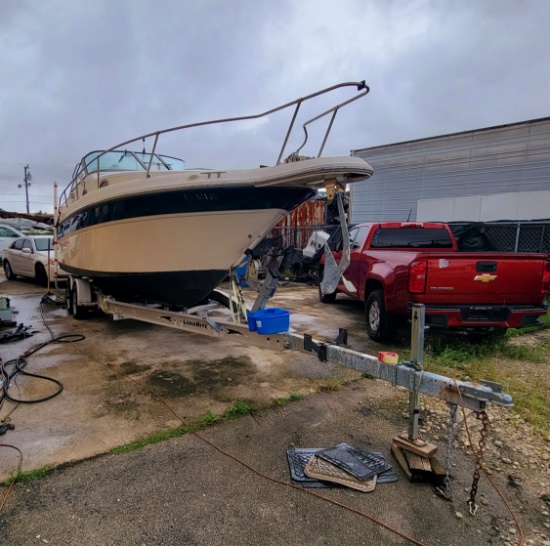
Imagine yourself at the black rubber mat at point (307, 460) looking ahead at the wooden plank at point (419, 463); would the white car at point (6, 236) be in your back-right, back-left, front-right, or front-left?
back-left

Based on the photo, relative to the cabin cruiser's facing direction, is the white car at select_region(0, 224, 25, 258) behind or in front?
behind

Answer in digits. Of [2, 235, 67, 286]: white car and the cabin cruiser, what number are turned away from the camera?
0

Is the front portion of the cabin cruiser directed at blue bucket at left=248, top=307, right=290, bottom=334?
yes

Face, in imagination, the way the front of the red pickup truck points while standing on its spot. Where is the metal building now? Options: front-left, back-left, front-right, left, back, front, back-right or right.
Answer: front-right

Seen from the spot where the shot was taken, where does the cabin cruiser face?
facing the viewer and to the right of the viewer

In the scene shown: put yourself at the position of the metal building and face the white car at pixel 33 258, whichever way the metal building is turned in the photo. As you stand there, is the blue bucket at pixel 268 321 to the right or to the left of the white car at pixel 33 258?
left

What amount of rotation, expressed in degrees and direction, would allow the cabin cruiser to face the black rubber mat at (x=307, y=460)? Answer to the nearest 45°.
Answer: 0° — it already faces it

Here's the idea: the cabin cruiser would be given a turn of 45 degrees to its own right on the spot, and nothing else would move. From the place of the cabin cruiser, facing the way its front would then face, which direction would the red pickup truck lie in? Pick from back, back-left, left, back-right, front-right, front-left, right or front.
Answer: left

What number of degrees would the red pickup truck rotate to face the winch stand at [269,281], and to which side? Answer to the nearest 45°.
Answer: approximately 90° to its left

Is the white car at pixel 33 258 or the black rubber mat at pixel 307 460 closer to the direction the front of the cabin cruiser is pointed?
the black rubber mat

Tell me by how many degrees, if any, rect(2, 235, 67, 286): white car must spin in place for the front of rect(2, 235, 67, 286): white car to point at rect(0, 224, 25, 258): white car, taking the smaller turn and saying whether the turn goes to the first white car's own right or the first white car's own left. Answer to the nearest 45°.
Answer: approximately 135° to the first white car's own left

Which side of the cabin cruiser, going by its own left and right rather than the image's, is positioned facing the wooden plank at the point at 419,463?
front

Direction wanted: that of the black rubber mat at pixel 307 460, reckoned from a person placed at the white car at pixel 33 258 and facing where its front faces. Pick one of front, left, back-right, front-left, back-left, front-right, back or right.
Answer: front-right

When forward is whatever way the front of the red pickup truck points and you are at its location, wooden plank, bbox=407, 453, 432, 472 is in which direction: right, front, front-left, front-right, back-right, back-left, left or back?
back-left

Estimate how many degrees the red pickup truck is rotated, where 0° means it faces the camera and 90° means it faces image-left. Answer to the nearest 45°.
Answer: approximately 135°

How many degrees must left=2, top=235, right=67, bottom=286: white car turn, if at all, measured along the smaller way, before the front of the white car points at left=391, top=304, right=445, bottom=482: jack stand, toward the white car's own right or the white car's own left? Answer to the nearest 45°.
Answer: approximately 45° to the white car's own right
